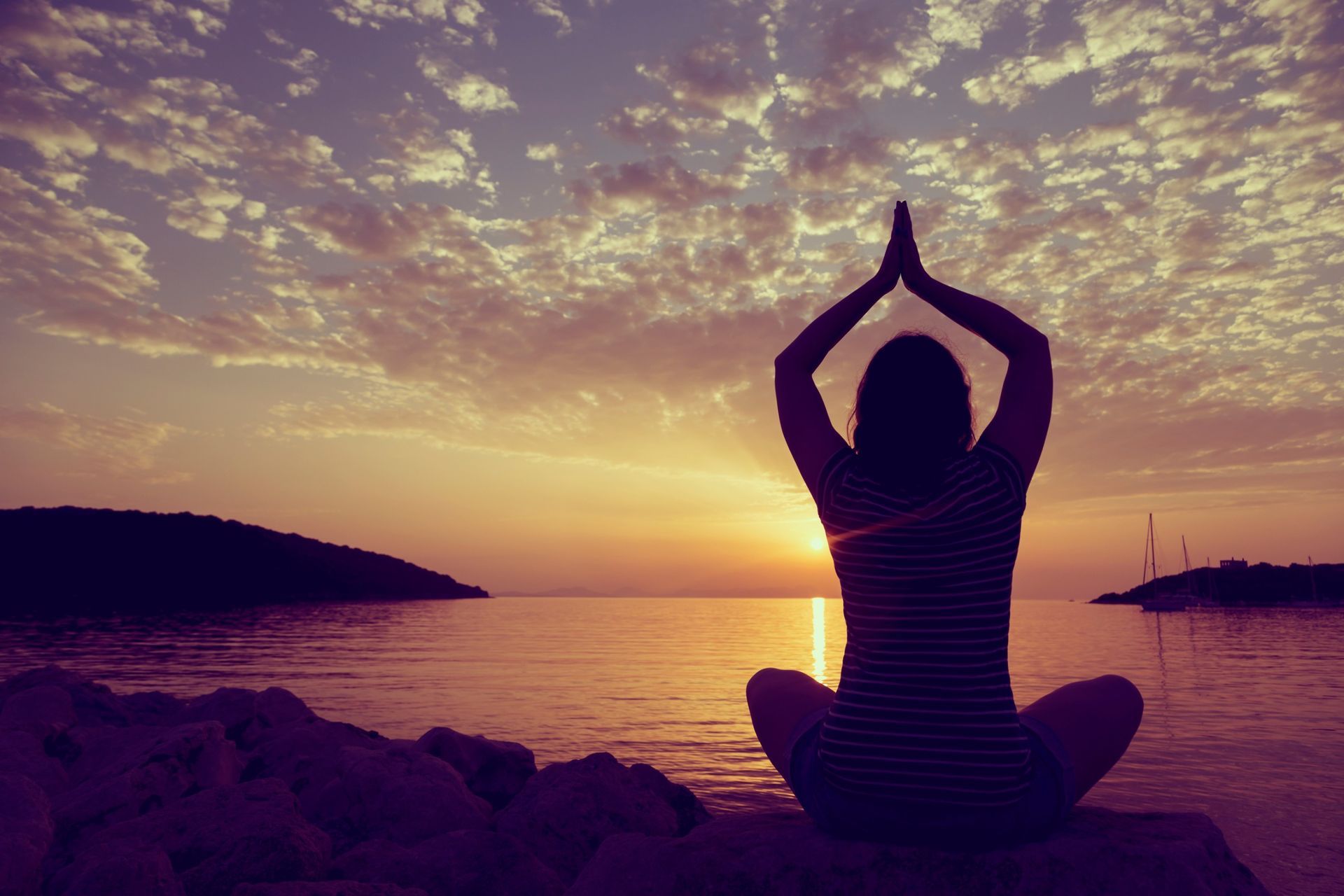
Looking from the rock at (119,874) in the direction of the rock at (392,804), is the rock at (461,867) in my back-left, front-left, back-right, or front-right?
front-right

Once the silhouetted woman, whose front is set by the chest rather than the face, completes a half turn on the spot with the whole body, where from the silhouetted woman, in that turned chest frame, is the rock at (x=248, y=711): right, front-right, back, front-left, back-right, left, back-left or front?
back-right

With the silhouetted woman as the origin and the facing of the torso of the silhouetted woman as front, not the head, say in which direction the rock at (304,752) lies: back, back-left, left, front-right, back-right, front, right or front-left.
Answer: front-left

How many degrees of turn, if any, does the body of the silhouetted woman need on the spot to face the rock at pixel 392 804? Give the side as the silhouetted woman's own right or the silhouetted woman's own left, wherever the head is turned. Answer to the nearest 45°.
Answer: approximately 45° to the silhouetted woman's own left

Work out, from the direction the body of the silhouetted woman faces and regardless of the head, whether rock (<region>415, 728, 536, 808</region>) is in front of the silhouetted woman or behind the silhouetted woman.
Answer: in front

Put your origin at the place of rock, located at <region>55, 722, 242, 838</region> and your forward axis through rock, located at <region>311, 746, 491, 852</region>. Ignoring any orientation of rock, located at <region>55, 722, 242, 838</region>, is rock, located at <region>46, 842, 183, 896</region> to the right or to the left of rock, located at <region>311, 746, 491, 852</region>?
right

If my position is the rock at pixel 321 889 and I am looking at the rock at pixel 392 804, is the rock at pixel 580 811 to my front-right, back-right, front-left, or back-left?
front-right

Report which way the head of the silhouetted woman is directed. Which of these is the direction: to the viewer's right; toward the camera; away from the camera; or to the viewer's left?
away from the camera

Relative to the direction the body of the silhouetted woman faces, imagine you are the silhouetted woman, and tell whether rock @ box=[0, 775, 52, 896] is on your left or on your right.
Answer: on your left

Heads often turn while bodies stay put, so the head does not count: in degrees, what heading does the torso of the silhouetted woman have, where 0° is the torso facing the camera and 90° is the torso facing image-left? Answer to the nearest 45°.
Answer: approximately 180°

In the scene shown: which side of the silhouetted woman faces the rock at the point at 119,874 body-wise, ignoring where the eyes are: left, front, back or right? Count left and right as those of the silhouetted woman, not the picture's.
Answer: left

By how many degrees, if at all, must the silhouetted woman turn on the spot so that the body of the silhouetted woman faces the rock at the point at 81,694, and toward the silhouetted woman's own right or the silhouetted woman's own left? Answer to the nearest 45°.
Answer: approximately 45° to the silhouetted woman's own left

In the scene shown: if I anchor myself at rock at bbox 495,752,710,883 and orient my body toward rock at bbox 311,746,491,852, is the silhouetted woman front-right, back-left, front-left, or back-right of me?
back-left

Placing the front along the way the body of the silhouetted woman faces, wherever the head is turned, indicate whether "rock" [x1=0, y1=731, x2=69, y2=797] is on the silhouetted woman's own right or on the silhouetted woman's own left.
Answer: on the silhouetted woman's own left

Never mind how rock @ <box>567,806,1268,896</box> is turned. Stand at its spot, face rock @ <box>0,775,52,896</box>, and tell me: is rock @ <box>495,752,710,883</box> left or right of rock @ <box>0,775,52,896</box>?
right
